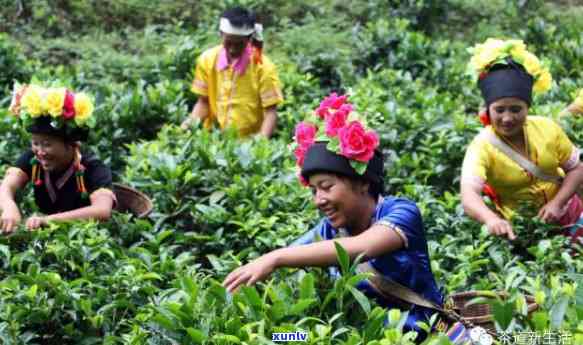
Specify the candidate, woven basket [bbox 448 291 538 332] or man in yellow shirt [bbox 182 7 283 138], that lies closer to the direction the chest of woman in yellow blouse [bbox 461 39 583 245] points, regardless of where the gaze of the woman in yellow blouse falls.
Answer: the woven basket

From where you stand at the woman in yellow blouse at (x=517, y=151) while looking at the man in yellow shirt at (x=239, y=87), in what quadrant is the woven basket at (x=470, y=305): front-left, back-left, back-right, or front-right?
back-left

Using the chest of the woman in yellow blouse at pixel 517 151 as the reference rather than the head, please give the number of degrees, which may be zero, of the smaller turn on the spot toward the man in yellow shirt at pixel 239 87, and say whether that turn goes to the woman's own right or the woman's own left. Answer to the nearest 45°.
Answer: approximately 135° to the woman's own right

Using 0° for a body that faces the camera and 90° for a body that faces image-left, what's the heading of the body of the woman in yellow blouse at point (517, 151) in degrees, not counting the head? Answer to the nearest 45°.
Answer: approximately 0°

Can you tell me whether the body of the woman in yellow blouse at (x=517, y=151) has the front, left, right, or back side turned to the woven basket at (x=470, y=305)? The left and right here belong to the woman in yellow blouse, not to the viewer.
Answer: front
